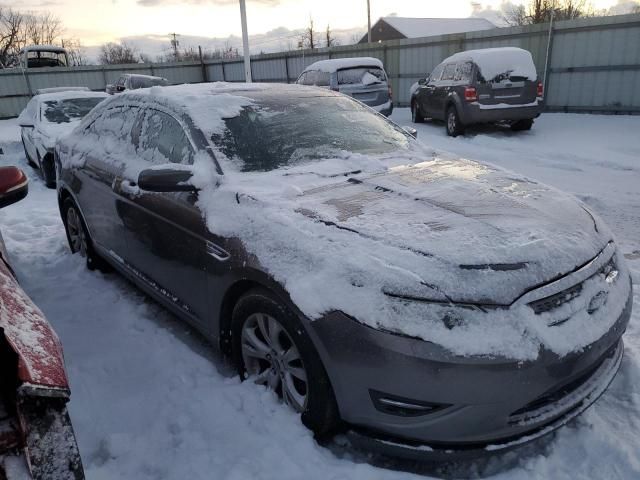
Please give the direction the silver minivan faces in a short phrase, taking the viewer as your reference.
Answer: facing away from the viewer and to the left of the viewer

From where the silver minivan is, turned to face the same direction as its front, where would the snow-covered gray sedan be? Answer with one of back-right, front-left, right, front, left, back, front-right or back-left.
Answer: back-left

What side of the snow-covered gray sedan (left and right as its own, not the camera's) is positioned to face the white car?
back

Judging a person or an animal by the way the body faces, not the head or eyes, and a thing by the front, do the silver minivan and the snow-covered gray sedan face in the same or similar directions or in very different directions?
very different directions

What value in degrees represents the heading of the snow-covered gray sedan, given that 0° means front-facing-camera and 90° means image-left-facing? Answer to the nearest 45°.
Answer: approximately 315°

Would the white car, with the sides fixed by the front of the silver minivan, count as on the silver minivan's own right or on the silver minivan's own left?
on the silver minivan's own left

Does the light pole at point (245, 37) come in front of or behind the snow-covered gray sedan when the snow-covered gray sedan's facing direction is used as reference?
behind

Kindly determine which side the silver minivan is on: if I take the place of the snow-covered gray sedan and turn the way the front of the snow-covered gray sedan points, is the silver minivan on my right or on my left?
on my left
